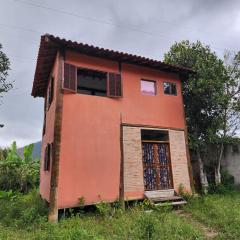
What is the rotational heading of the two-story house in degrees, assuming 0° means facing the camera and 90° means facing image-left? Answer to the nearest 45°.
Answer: approximately 315°

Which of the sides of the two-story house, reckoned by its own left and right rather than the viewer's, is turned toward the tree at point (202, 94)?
left

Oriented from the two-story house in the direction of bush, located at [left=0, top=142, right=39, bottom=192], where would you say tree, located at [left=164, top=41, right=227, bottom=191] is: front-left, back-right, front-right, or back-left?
back-right
